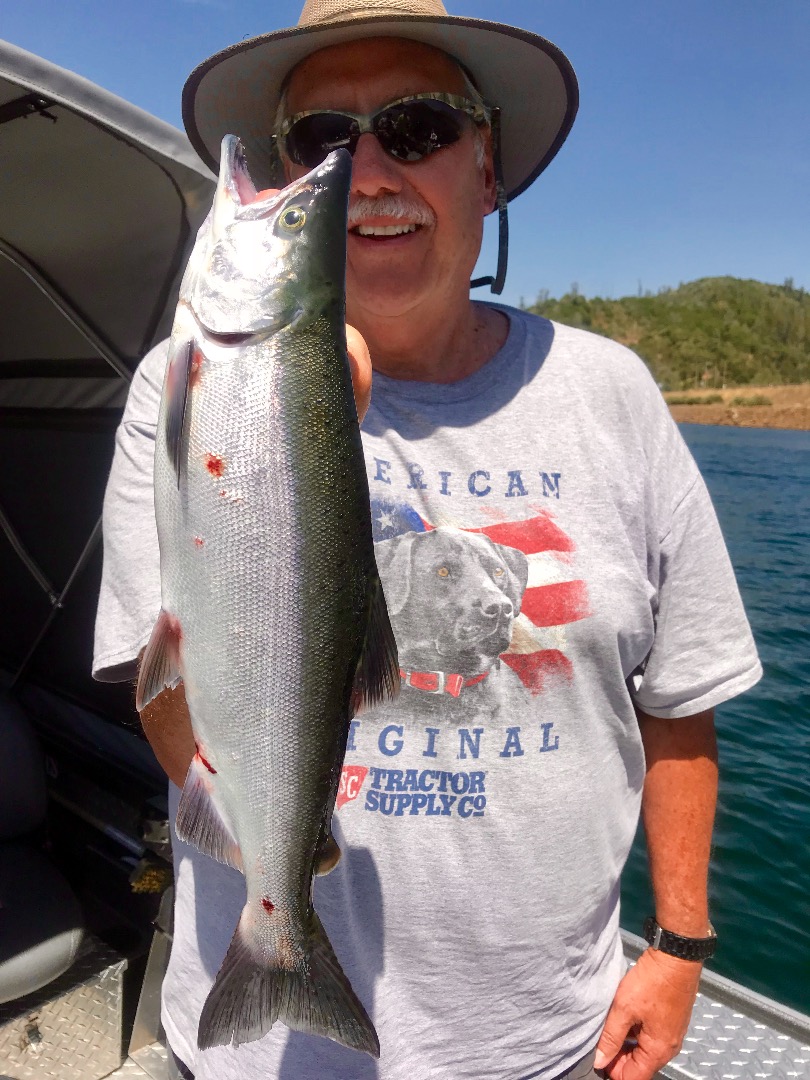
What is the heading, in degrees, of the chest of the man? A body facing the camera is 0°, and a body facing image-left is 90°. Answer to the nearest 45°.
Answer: approximately 0°
